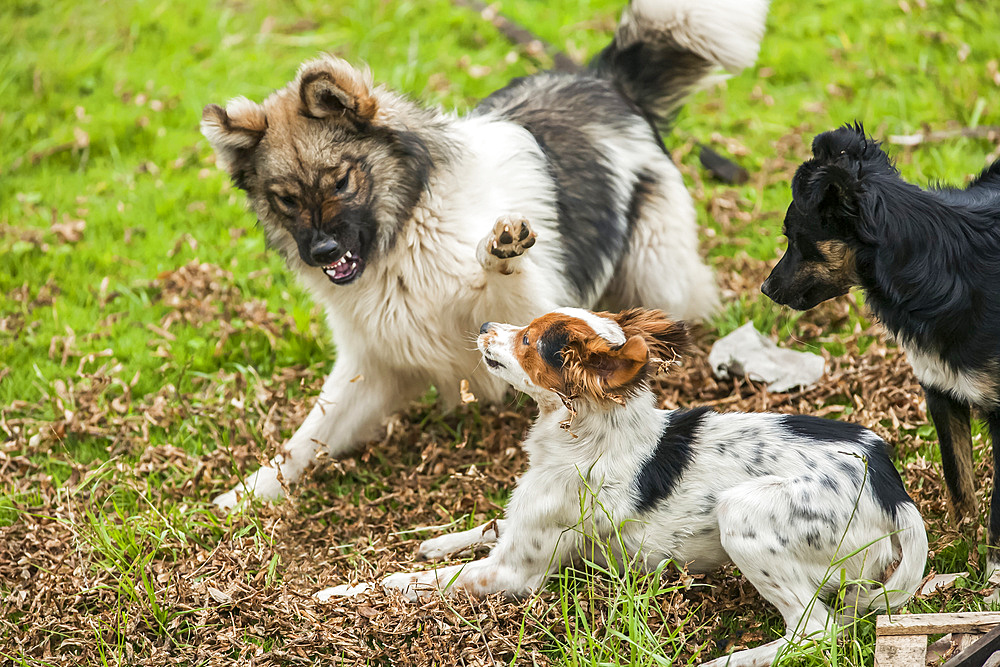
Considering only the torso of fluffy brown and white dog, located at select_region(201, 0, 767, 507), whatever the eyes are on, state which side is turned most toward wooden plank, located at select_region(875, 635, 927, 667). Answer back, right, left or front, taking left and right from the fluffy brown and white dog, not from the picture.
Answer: left

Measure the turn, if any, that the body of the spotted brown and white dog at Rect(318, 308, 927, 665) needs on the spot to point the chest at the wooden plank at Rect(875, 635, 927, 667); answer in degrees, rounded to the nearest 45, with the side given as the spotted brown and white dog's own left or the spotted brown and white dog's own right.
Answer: approximately 135° to the spotted brown and white dog's own left

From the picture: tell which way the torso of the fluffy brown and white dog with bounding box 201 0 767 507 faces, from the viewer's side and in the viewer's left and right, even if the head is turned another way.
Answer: facing the viewer and to the left of the viewer

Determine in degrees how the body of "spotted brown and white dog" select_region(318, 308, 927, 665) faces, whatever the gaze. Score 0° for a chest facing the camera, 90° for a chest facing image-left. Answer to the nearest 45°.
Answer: approximately 90°

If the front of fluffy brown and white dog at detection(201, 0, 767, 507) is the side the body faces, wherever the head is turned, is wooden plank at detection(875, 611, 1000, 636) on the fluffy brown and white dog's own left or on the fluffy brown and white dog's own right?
on the fluffy brown and white dog's own left

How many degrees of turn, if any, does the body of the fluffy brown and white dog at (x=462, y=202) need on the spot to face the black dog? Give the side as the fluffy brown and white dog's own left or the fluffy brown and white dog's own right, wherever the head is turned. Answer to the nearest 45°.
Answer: approximately 90° to the fluffy brown and white dog's own left

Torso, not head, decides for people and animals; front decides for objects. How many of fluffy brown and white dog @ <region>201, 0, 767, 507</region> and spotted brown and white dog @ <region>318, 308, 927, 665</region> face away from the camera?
0

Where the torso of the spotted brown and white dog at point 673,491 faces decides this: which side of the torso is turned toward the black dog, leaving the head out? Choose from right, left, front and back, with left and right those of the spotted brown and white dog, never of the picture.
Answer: back
